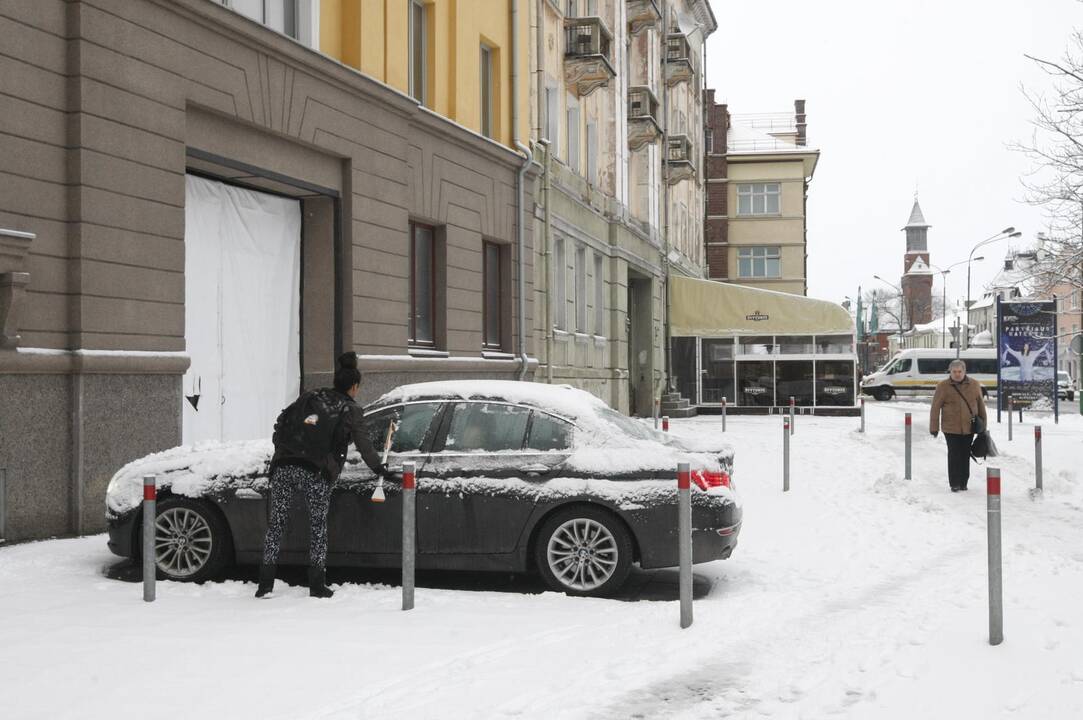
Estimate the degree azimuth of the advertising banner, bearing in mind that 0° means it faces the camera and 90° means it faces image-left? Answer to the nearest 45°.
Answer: approximately 0°

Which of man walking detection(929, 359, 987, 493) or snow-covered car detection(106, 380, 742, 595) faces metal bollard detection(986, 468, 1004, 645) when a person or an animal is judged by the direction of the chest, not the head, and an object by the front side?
the man walking

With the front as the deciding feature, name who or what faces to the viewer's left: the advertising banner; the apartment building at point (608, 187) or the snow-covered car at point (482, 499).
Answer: the snow-covered car

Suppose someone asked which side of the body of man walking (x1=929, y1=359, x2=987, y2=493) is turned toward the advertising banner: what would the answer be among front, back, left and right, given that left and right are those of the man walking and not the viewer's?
back

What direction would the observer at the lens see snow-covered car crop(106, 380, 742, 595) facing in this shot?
facing to the left of the viewer

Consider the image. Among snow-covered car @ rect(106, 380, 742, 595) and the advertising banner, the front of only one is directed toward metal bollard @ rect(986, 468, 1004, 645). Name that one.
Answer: the advertising banner

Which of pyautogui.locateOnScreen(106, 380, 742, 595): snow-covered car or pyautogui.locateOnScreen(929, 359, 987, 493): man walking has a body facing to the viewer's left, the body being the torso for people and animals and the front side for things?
the snow-covered car

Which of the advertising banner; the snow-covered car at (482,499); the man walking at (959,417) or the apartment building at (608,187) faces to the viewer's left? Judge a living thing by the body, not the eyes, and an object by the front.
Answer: the snow-covered car

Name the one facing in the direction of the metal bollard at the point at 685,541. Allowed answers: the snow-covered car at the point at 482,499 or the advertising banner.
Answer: the advertising banner

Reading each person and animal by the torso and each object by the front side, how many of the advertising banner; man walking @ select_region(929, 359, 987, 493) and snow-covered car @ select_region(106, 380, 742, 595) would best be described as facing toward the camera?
2
